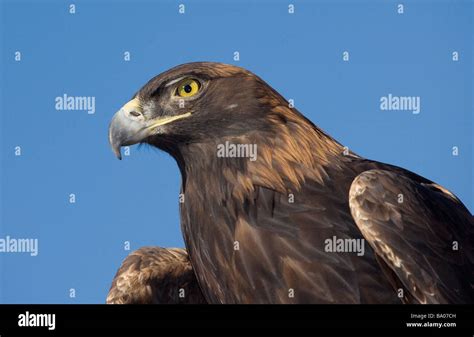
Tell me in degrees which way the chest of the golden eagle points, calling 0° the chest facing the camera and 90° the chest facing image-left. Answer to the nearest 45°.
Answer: approximately 45°
